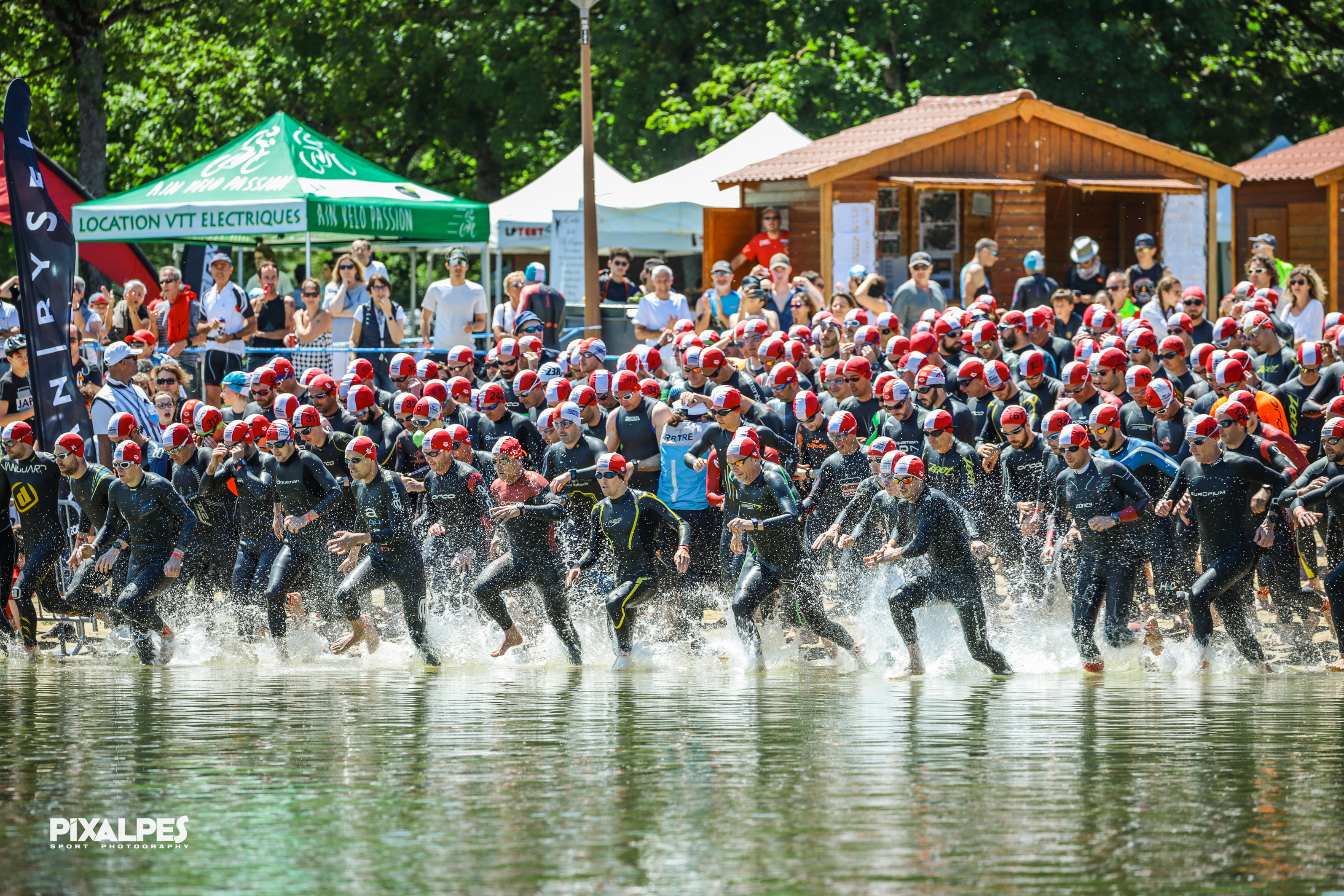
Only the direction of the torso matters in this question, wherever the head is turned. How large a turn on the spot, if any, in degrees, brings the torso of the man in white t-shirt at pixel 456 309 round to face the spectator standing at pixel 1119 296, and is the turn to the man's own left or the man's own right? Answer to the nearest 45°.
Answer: approximately 90° to the man's own left

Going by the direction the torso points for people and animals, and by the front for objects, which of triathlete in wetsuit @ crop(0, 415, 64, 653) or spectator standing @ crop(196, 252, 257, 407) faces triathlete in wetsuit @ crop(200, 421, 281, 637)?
the spectator standing

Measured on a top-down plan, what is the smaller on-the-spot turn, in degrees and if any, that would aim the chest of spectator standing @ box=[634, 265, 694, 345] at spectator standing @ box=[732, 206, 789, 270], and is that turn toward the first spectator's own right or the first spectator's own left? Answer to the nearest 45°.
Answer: approximately 180°

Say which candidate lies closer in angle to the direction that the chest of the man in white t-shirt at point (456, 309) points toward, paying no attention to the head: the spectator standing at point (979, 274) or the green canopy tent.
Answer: the spectator standing

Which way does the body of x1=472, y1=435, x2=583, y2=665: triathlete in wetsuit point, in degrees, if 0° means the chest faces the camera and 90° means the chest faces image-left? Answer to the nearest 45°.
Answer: approximately 45°

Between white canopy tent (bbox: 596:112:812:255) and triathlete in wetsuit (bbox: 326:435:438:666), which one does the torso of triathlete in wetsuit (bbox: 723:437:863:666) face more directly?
the triathlete in wetsuit

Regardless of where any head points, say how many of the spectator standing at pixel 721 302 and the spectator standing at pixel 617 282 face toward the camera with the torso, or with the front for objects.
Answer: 2

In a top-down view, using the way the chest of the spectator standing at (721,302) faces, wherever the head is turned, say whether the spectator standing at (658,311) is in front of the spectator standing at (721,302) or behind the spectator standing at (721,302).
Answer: in front

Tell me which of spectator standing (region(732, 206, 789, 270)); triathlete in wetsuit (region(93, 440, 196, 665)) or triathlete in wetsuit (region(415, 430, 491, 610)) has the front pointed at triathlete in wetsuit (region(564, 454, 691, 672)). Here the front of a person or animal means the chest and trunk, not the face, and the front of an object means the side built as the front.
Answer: the spectator standing

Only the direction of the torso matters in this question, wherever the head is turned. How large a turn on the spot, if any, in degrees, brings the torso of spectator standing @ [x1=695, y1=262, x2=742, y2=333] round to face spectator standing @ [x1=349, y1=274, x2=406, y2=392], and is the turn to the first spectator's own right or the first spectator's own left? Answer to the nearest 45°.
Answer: approximately 90° to the first spectator's own right

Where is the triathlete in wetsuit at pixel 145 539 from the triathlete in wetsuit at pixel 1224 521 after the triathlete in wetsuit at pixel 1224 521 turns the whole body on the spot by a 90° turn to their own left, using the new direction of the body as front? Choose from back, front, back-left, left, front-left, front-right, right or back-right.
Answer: back-right

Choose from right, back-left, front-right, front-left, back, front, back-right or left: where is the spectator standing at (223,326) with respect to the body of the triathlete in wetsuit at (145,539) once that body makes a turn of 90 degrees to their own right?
front-right
